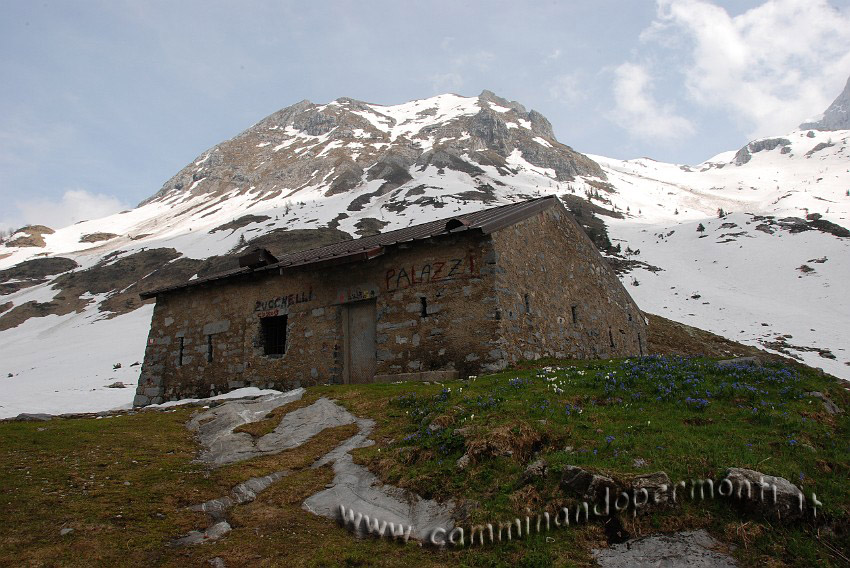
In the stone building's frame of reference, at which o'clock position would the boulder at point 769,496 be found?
The boulder is roughly at 10 o'clock from the stone building.

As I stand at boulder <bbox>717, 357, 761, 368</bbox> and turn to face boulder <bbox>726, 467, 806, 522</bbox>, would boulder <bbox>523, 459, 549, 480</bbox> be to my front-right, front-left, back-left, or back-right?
front-right

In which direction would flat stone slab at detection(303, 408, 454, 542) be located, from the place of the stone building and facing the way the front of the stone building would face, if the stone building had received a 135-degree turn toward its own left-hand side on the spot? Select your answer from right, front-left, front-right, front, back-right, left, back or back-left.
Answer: right

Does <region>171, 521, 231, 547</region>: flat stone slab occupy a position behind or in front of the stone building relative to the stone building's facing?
in front

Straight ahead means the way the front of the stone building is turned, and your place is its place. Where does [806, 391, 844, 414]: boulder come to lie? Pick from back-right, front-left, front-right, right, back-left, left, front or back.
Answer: left

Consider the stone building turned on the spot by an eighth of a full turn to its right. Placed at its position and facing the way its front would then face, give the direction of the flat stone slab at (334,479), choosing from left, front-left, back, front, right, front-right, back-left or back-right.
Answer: left

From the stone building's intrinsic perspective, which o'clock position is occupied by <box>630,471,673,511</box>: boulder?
The boulder is roughly at 10 o'clock from the stone building.

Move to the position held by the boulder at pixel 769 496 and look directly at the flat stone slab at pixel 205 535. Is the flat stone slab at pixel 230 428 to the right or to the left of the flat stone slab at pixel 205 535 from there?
right

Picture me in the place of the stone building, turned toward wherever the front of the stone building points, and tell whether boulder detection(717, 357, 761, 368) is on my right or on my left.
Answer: on my left
